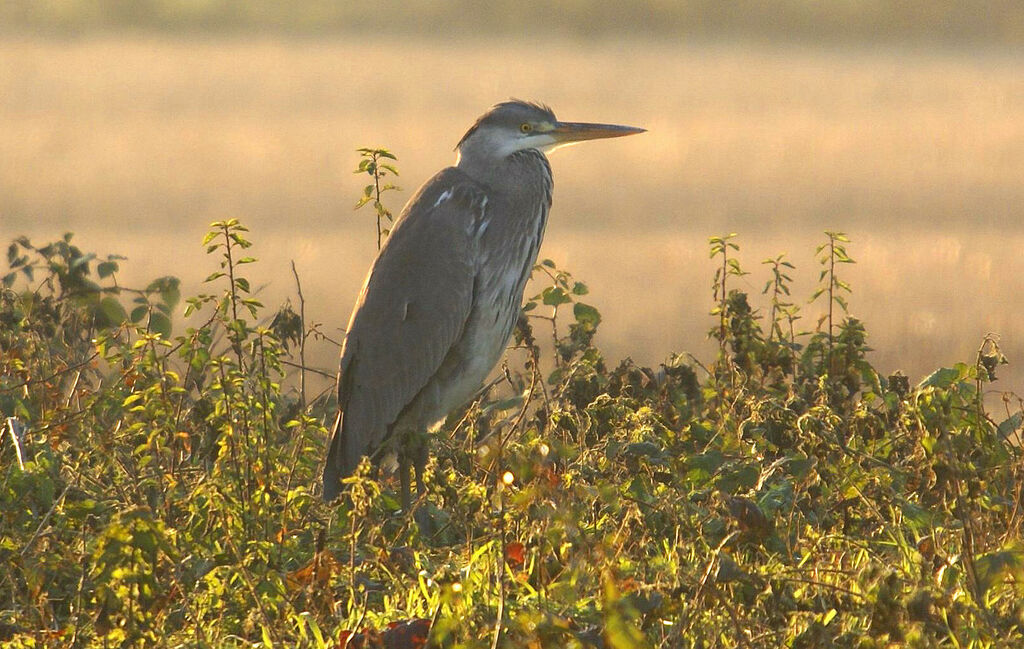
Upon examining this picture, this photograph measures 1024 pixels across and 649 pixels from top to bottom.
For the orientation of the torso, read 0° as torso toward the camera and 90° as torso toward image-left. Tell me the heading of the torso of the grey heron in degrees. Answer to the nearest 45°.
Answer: approximately 270°
